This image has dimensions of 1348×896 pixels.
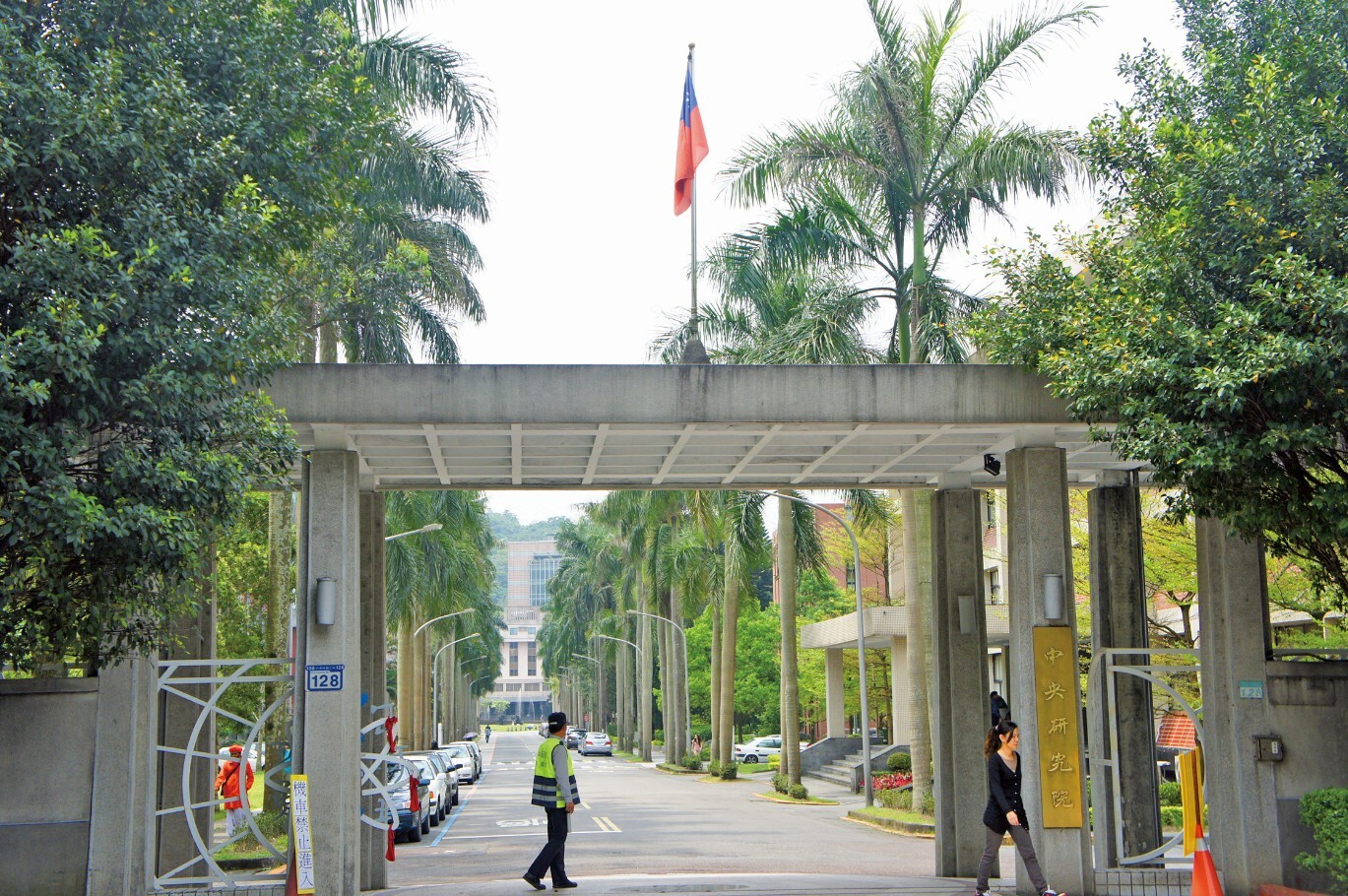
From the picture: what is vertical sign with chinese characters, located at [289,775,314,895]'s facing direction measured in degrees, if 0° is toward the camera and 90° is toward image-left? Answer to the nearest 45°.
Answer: approximately 0°

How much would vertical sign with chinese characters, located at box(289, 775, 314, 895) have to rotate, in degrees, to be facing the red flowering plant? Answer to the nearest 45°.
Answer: approximately 135° to its left

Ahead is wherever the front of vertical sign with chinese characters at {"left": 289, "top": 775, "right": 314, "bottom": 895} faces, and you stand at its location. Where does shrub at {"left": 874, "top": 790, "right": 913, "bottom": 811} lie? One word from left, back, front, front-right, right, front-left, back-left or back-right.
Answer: back-left

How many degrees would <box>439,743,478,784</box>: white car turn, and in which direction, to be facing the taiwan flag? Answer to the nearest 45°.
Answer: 0° — it already faces it

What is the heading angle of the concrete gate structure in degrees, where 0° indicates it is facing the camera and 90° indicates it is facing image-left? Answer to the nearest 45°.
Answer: approximately 0°

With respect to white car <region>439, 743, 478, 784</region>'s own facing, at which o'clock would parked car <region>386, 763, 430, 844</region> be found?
The parked car is roughly at 12 o'clock from the white car.

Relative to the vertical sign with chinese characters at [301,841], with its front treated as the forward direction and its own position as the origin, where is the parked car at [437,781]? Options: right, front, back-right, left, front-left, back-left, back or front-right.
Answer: back

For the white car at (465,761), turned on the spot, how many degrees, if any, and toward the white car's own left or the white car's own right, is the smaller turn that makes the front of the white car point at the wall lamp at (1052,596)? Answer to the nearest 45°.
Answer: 0° — it already faces it

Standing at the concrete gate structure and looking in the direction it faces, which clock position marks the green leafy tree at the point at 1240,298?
The green leafy tree is roughly at 10 o'clock from the concrete gate structure.
